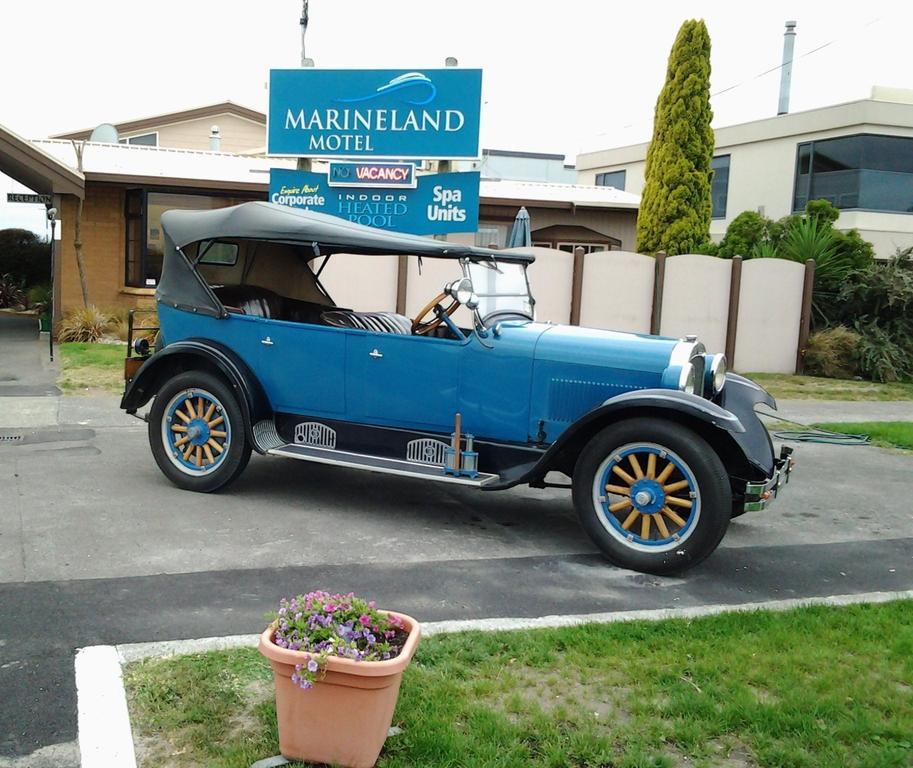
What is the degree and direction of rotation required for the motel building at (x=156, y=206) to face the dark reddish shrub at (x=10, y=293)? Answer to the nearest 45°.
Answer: approximately 135° to its right

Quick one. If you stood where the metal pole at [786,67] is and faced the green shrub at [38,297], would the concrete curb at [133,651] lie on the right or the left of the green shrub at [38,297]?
left

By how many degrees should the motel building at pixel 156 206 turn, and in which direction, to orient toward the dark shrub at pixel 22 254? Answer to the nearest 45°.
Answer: approximately 135° to its right

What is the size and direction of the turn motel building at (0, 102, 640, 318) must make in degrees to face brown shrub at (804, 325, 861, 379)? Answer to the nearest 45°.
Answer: approximately 90° to its left

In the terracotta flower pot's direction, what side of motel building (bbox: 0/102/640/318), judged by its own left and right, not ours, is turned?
front

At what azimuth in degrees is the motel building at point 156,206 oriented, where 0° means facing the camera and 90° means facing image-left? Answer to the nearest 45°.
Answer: approximately 0°

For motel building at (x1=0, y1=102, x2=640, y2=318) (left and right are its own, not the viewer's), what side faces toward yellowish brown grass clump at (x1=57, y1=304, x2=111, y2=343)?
front

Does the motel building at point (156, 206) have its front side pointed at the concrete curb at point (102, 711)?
yes

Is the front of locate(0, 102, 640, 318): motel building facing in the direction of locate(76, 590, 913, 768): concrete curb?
yes

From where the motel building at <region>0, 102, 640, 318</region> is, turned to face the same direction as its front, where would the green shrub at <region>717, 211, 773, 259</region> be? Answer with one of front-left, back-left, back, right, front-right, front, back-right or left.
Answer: left

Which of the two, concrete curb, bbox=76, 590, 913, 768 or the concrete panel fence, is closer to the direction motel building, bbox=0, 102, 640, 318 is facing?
the concrete curb
